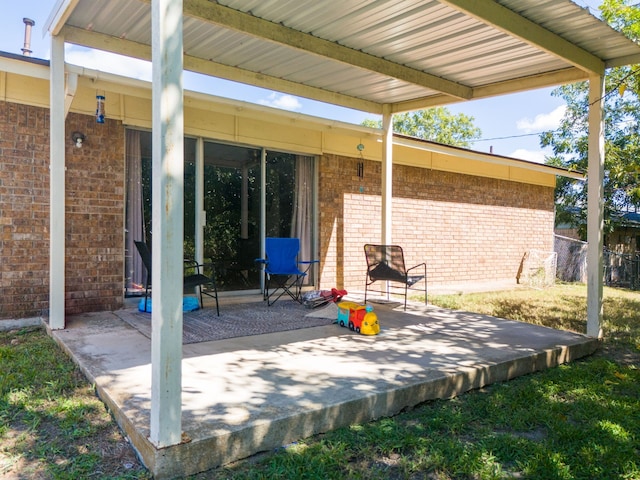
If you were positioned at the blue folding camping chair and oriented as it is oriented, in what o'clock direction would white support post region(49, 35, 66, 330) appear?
The white support post is roughly at 2 o'clock from the blue folding camping chair.

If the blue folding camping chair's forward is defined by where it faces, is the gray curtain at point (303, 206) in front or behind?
behind

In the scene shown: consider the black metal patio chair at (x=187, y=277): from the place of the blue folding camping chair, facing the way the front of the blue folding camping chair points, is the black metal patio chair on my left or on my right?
on my right

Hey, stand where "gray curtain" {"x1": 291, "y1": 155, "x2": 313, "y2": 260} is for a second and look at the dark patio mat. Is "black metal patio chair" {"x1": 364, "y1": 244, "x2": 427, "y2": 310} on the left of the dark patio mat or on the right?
left

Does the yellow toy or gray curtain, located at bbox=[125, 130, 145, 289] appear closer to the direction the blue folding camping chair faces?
the yellow toy

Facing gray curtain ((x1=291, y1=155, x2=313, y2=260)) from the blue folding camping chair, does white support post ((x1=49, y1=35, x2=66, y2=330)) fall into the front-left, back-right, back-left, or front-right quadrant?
back-left

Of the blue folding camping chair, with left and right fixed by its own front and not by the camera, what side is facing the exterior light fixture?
right

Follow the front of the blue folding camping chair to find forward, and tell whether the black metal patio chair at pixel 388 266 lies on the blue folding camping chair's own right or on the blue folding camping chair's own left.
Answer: on the blue folding camping chair's own left

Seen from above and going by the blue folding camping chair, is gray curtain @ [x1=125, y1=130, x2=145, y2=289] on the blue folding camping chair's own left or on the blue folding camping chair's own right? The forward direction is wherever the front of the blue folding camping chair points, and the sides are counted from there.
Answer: on the blue folding camping chair's own right

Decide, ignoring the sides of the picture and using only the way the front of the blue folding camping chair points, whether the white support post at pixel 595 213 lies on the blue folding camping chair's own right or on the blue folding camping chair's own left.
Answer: on the blue folding camping chair's own left

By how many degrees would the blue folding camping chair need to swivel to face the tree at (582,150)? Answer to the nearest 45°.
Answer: approximately 135° to its left

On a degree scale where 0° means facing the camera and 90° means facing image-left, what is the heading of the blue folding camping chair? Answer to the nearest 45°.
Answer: approximately 0°

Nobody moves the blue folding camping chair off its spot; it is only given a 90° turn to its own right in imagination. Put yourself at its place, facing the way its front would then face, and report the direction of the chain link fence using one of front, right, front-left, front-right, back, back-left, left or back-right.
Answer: back-right
